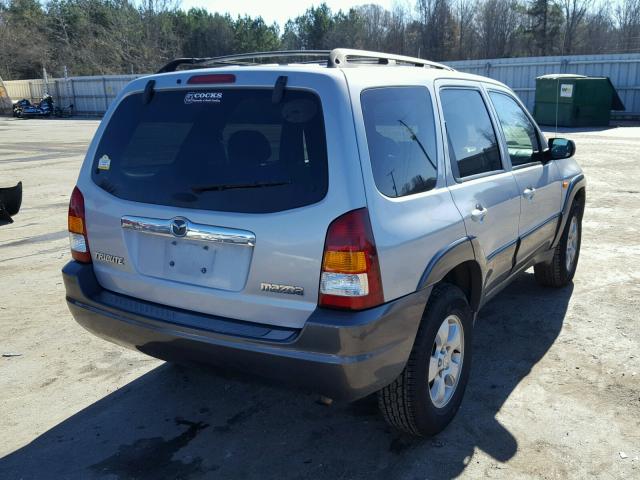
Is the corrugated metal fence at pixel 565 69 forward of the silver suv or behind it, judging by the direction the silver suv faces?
forward

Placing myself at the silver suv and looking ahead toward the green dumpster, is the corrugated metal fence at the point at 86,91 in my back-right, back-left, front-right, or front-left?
front-left

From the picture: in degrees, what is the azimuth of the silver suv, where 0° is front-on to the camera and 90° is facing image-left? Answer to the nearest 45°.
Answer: approximately 225°

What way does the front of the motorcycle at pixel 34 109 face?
to the viewer's right

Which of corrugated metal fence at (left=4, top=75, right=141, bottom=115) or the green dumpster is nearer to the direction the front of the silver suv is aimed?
the green dumpster

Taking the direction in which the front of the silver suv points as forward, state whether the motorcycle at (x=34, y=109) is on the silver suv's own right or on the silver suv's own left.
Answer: on the silver suv's own left

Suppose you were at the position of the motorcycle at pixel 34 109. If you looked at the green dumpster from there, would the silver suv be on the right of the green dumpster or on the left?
right

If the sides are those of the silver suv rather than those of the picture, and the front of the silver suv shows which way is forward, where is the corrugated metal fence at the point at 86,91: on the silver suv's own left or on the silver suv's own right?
on the silver suv's own left

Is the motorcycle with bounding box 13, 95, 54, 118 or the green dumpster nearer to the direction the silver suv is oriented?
the green dumpster
